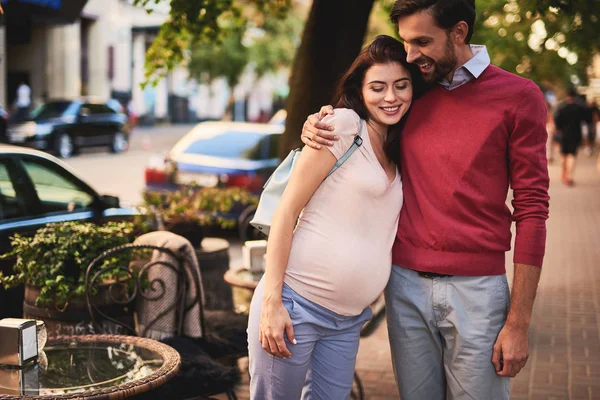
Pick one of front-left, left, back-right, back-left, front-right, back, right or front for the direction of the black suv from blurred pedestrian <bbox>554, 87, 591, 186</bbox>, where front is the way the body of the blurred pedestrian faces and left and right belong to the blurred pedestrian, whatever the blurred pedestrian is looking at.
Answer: left

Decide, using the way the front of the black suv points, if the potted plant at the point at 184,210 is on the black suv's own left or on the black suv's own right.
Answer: on the black suv's own left

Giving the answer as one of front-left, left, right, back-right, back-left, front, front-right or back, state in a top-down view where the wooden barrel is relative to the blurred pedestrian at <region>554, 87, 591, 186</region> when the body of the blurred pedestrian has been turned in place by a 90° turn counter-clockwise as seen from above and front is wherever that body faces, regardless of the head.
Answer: left

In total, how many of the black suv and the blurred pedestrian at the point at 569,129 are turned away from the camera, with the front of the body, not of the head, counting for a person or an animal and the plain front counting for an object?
1

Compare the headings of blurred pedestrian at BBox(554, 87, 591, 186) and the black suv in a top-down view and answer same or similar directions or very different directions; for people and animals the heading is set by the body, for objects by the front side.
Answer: very different directions

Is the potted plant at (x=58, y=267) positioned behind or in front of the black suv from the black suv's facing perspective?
in front

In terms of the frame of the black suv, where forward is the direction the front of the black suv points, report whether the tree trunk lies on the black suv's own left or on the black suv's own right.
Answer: on the black suv's own left

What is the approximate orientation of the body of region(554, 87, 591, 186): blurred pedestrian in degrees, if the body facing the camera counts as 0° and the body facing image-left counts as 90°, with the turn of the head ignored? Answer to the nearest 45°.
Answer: approximately 180°

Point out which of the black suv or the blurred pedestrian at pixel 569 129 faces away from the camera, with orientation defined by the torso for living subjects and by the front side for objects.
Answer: the blurred pedestrian
